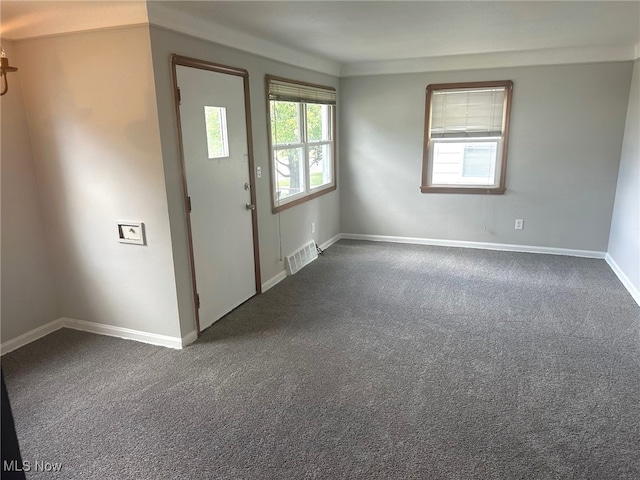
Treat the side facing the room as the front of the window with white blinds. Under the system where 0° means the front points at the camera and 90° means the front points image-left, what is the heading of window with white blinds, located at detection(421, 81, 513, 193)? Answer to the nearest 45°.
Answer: approximately 0°

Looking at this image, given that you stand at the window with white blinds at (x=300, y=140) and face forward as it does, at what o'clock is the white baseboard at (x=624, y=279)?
The white baseboard is roughly at 11 o'clock from the window with white blinds.

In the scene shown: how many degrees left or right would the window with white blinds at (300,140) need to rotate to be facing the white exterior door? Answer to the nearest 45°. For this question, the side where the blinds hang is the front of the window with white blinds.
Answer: approximately 90° to its right

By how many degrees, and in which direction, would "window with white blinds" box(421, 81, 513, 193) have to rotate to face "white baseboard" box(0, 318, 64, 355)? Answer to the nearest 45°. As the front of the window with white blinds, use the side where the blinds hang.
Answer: approximately 45° to its right

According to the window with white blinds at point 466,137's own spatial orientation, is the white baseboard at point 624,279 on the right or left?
on its left

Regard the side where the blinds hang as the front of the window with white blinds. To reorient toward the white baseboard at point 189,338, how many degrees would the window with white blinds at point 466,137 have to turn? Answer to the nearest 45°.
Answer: approximately 45° to its right

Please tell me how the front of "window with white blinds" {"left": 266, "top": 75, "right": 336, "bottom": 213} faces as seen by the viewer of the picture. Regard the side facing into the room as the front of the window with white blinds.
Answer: facing the viewer and to the right of the viewer

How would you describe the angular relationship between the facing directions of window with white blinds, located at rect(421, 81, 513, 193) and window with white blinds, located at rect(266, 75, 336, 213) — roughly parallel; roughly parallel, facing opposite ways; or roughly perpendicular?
roughly perpendicular

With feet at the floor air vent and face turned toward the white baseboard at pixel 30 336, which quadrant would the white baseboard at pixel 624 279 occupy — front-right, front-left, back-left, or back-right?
back-left

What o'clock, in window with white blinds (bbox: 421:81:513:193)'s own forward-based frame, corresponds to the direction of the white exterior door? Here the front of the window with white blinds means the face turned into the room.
The white exterior door is roughly at 1 o'clock from the window with white blinds.

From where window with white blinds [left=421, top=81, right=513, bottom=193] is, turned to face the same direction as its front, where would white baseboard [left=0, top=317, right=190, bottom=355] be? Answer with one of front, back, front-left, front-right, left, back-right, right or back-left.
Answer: front-right

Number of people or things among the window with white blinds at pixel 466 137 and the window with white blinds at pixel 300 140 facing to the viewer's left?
0
